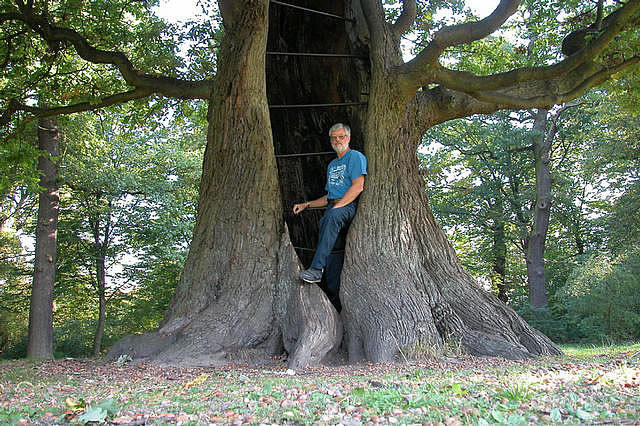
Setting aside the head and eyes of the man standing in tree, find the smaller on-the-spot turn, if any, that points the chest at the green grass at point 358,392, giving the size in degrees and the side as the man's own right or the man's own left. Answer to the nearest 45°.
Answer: approximately 45° to the man's own left

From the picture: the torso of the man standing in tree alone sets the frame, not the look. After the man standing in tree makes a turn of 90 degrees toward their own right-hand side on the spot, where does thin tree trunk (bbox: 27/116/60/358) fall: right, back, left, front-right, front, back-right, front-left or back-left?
front

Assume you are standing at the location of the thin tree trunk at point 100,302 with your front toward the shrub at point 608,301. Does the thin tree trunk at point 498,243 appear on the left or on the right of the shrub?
left

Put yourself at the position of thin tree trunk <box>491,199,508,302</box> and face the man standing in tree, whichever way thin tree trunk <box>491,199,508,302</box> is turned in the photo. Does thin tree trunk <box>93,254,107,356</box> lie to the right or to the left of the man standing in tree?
right

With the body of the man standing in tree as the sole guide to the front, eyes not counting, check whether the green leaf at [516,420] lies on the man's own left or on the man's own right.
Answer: on the man's own left

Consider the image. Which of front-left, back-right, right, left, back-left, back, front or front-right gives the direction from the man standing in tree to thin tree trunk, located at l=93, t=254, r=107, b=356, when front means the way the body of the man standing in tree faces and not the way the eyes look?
right

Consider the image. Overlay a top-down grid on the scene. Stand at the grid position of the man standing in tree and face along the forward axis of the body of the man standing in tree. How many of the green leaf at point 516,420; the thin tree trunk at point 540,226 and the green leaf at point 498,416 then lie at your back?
1

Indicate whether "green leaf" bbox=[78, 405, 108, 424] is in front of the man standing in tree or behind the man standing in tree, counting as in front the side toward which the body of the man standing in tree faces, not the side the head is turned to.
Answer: in front

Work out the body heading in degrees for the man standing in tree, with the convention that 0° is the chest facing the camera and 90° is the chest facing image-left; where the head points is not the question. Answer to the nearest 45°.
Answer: approximately 45°

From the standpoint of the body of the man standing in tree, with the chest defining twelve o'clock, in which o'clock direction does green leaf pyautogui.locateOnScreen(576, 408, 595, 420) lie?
The green leaf is roughly at 10 o'clock from the man standing in tree.

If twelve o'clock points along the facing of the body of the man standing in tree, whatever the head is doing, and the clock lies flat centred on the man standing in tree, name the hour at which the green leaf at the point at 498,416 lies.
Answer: The green leaf is roughly at 10 o'clock from the man standing in tree.

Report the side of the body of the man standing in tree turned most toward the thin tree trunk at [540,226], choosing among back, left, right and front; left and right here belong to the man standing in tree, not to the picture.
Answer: back

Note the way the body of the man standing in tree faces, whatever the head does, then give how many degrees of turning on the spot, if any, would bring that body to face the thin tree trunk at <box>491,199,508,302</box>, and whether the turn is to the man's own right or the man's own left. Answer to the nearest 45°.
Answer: approximately 180°

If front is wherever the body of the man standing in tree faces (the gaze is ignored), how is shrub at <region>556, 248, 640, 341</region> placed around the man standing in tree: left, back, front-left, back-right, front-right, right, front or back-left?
back

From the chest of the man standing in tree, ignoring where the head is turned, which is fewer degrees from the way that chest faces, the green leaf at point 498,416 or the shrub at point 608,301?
the green leaf
